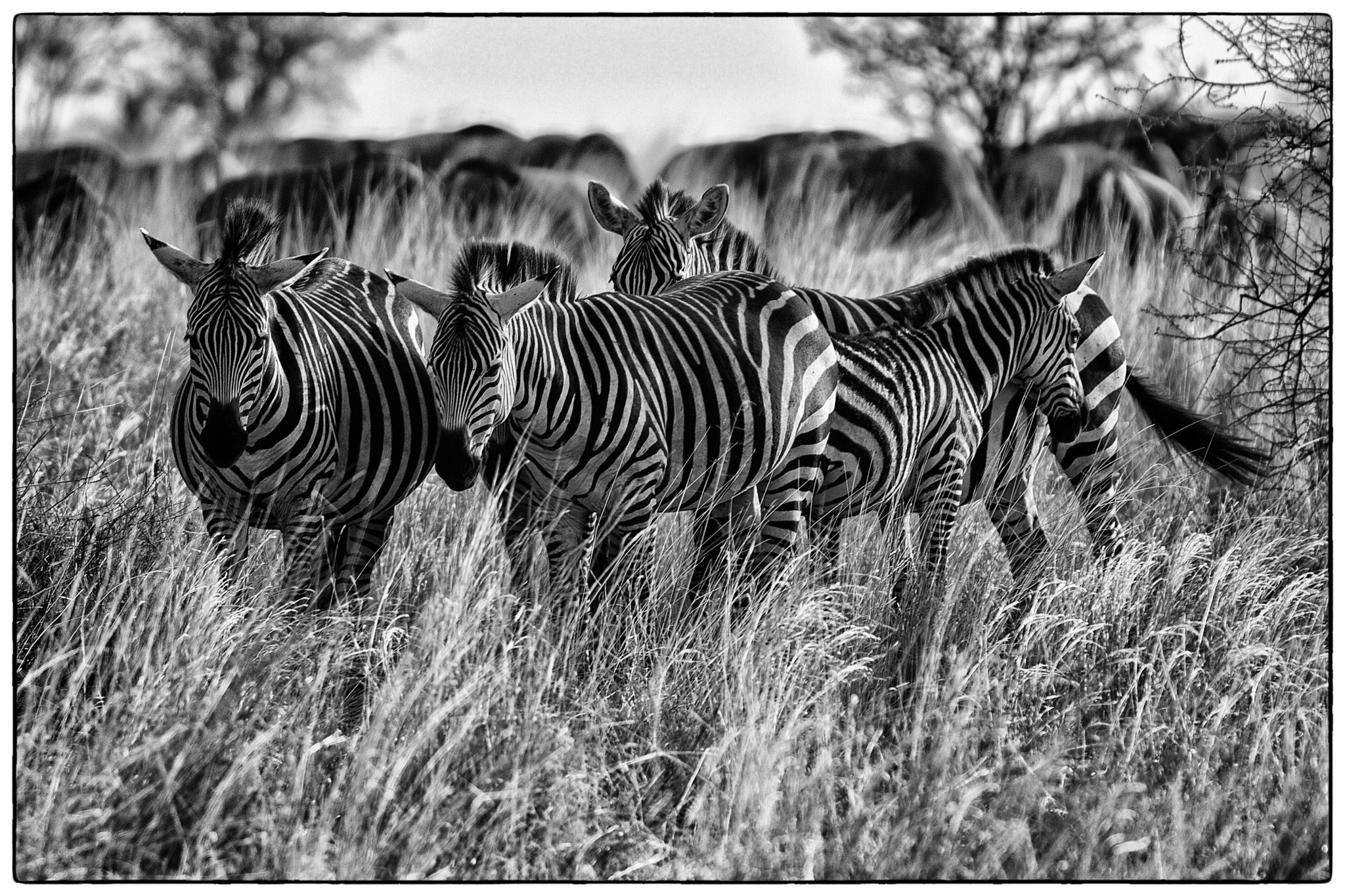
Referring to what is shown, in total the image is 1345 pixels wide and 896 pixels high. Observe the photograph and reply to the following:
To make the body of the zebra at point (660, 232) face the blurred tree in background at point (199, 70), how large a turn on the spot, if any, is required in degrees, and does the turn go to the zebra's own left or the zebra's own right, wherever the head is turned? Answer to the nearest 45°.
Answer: approximately 90° to the zebra's own right

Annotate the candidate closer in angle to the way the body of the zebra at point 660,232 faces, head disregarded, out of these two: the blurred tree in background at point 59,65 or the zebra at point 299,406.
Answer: the zebra

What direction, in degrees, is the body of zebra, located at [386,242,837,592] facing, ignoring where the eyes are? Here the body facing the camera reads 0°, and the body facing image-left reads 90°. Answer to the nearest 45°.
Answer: approximately 45°

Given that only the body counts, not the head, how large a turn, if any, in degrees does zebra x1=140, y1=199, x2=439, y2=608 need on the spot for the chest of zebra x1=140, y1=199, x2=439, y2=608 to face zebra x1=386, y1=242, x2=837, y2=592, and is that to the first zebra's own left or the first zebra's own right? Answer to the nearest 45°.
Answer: approximately 135° to the first zebra's own left

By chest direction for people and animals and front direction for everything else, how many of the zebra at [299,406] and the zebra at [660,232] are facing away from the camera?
0

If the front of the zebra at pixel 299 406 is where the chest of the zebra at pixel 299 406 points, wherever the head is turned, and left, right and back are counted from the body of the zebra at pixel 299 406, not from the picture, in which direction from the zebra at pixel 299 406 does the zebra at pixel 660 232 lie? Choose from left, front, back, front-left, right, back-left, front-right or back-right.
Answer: back

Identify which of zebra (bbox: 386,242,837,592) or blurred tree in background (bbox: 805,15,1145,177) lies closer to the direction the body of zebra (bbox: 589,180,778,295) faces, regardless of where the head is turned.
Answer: the zebra
